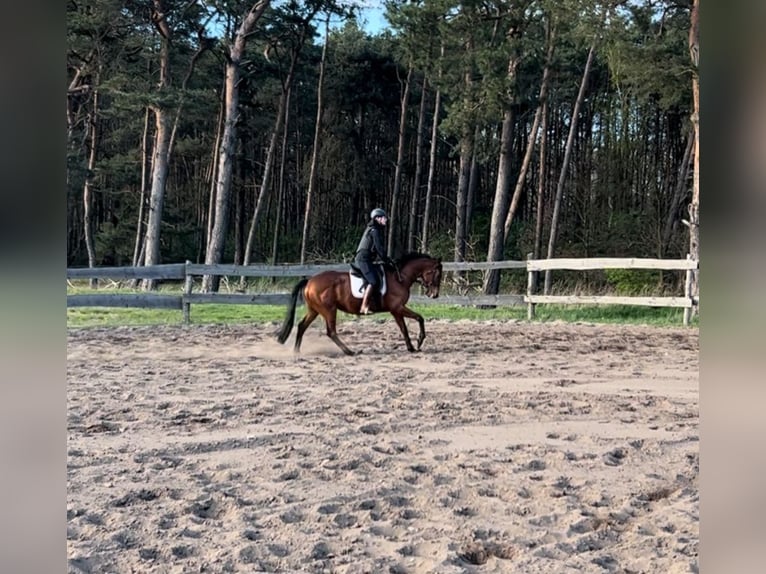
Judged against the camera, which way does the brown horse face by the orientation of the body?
to the viewer's right

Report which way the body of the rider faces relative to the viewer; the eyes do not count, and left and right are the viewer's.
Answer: facing to the right of the viewer
